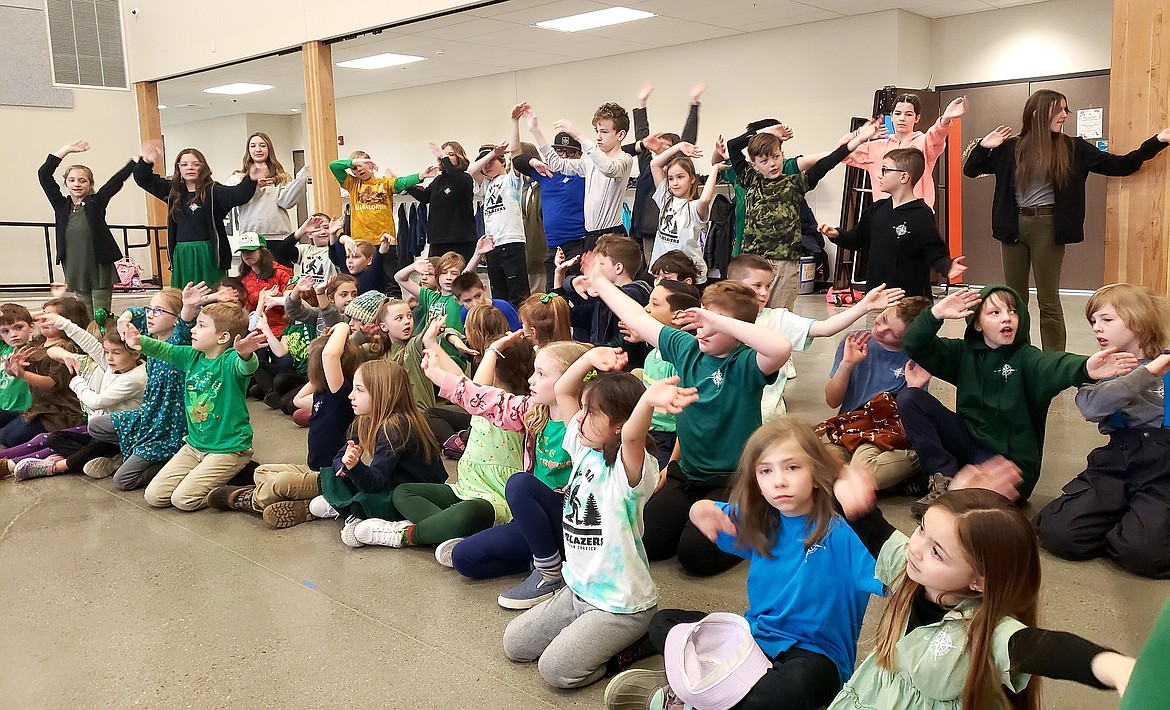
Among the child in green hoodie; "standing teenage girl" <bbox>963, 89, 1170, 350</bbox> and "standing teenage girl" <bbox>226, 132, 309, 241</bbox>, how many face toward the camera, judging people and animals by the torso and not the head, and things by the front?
3

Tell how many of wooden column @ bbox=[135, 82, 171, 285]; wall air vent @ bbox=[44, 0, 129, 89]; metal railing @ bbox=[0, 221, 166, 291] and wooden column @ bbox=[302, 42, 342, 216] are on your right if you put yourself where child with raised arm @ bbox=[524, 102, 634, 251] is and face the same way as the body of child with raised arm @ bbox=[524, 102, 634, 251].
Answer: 4

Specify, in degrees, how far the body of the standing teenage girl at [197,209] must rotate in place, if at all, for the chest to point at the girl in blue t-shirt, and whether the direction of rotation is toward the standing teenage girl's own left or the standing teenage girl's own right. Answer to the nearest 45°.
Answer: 0° — they already face them

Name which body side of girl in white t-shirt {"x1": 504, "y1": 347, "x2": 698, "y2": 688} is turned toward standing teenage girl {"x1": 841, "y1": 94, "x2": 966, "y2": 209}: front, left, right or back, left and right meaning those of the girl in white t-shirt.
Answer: back

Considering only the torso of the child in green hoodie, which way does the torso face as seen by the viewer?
toward the camera

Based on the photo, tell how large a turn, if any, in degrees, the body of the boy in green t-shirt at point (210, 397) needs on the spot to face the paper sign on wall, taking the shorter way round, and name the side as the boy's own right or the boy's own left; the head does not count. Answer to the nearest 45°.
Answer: approximately 135° to the boy's own left

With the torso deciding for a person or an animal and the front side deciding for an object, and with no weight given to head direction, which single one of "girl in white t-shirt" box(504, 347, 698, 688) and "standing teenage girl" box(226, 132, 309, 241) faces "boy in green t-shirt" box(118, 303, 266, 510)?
the standing teenage girl

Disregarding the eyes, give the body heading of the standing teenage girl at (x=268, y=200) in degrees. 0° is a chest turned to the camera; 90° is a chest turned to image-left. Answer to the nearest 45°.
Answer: approximately 0°

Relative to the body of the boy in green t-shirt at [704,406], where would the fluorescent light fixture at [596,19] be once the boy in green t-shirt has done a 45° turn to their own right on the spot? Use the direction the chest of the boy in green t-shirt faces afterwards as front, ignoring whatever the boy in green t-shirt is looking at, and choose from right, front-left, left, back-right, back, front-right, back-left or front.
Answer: right

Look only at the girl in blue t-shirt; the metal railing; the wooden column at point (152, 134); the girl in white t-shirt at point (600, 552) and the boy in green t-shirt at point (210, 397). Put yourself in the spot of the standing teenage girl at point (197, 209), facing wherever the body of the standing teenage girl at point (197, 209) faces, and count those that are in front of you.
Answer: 3

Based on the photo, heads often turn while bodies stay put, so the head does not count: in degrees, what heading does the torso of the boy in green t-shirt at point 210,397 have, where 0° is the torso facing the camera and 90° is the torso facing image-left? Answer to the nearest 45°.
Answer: approximately 45°

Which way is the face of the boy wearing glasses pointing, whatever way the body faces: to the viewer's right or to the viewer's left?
to the viewer's left

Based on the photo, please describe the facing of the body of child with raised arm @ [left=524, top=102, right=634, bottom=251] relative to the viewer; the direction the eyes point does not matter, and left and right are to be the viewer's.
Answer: facing the viewer and to the left of the viewer
